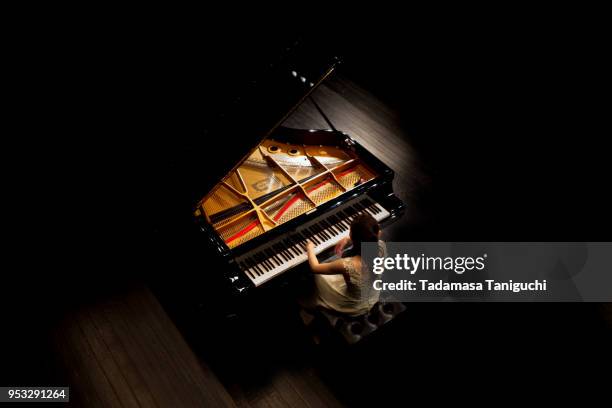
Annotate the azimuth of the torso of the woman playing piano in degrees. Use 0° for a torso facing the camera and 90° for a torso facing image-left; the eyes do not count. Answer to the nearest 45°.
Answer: approximately 135°

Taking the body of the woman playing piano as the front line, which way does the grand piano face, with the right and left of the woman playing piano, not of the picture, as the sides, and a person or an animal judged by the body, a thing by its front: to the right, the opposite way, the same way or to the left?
the opposite way

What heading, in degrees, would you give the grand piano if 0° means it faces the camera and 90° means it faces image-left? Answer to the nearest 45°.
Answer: approximately 315°

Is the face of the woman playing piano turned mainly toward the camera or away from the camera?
away from the camera
